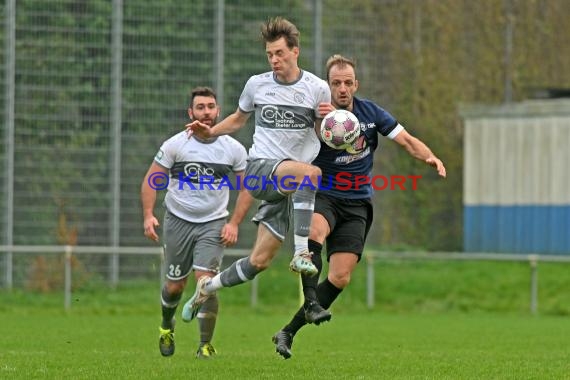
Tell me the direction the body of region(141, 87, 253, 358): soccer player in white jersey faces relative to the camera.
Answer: toward the camera

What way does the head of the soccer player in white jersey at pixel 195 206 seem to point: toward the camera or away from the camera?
toward the camera

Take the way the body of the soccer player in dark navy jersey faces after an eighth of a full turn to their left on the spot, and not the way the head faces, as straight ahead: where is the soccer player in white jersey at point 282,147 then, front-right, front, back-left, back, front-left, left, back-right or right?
right

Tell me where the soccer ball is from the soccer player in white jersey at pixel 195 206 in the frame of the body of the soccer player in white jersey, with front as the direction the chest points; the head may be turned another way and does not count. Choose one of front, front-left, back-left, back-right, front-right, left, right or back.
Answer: front-left

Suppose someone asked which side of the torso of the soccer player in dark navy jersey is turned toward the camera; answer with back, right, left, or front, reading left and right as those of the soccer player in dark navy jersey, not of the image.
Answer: front

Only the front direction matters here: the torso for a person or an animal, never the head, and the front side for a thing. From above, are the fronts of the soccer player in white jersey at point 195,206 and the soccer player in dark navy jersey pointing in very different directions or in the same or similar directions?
same or similar directions

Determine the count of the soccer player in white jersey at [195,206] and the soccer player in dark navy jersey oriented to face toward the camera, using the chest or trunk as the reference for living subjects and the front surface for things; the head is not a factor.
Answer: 2

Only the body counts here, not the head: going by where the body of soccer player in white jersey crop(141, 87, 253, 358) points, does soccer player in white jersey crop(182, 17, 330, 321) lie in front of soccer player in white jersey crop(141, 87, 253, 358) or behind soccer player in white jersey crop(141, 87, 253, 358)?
in front
